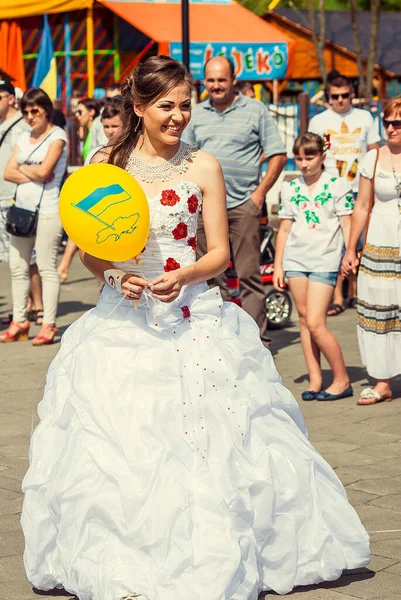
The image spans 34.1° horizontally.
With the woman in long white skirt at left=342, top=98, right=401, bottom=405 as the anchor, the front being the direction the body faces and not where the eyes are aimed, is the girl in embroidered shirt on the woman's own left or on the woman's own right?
on the woman's own right

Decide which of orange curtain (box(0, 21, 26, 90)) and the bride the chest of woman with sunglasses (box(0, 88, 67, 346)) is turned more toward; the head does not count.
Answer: the bride

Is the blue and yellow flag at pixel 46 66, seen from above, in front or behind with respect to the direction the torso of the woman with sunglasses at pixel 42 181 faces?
behind

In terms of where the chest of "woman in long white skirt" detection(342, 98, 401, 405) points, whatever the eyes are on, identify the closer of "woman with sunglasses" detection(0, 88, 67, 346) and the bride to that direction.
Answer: the bride

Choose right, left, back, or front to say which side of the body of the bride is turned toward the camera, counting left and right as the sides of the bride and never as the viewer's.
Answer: front

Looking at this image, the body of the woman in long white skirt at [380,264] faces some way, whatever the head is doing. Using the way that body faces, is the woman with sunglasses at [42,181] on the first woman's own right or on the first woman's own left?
on the first woman's own right

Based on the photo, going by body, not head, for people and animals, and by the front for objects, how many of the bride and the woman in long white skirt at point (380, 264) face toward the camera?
2

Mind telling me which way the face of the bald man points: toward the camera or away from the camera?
toward the camera

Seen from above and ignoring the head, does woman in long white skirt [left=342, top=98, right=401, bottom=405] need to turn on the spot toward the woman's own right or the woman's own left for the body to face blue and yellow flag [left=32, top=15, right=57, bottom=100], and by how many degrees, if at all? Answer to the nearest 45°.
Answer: approximately 135° to the woman's own right

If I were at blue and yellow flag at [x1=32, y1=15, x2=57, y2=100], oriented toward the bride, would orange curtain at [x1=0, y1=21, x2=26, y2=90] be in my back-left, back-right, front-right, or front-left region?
back-right

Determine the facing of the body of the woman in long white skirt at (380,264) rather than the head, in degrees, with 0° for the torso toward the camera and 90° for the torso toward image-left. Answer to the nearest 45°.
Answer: approximately 0°

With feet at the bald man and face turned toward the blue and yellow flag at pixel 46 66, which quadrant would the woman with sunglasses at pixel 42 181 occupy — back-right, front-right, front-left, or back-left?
front-left

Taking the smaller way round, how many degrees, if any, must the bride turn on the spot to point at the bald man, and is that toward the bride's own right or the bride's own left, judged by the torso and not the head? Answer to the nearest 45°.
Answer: approximately 180°

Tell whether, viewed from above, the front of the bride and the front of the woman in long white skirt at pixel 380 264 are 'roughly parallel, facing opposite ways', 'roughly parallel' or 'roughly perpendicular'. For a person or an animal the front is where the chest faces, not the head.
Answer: roughly parallel

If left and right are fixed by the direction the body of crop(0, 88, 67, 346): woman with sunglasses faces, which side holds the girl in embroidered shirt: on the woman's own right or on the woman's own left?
on the woman's own left
